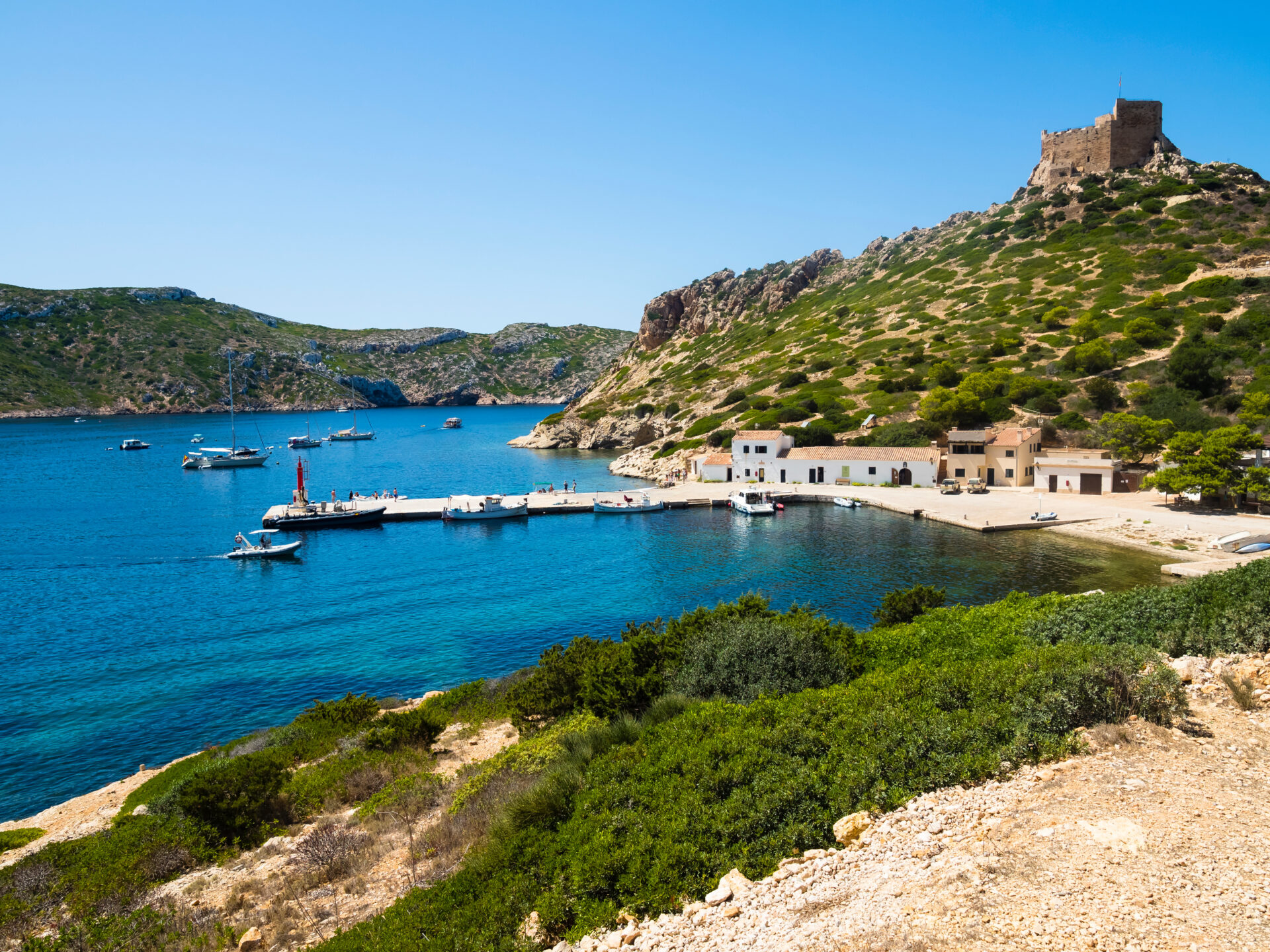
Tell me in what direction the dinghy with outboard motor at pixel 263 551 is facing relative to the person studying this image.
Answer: facing to the right of the viewer

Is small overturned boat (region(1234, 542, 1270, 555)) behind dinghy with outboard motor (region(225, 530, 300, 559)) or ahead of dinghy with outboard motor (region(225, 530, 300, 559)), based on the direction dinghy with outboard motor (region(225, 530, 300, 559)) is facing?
ahead

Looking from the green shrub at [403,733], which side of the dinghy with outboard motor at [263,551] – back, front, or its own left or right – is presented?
right

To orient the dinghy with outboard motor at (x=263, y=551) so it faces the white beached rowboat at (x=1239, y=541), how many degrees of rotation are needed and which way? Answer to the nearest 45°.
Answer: approximately 45° to its right

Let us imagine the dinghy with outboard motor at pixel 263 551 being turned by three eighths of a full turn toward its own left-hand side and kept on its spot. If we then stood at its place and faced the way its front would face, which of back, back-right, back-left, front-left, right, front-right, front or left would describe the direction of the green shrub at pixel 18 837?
back-left

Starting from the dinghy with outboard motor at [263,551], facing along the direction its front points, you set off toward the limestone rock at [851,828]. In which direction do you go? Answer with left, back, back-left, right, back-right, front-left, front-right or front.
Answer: right

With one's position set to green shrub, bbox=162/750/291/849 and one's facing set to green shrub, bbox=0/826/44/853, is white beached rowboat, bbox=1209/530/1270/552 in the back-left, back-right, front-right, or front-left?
back-right
